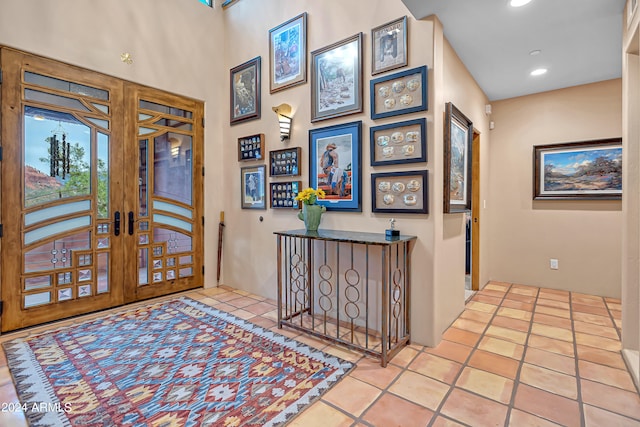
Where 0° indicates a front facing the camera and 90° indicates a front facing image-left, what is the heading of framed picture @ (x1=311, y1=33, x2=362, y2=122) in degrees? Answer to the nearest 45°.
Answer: approximately 45°

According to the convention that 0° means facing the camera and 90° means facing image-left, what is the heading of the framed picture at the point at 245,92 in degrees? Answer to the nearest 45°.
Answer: approximately 45°

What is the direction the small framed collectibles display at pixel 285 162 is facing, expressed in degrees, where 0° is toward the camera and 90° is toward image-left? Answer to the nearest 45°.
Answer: approximately 45°

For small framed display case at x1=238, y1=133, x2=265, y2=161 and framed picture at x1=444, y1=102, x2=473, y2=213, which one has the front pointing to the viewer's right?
the framed picture

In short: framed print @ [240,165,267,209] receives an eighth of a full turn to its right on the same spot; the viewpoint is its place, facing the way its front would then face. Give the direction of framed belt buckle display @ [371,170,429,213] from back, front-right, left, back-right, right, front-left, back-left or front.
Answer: back-left

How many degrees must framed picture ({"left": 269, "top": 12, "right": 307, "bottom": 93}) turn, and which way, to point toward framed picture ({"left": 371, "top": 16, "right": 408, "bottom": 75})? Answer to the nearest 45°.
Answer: approximately 90° to its left

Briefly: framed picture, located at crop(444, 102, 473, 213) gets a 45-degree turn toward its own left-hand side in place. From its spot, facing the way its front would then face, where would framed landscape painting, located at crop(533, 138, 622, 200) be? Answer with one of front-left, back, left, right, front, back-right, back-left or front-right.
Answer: front

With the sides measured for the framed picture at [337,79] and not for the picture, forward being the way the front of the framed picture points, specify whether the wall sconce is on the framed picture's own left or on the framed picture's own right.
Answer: on the framed picture's own right

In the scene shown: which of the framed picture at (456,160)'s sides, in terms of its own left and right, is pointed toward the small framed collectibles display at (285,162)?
back

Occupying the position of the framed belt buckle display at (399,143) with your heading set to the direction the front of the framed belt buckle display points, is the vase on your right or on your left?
on your right

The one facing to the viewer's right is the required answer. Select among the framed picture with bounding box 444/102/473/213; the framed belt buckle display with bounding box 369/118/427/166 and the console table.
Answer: the framed picture
